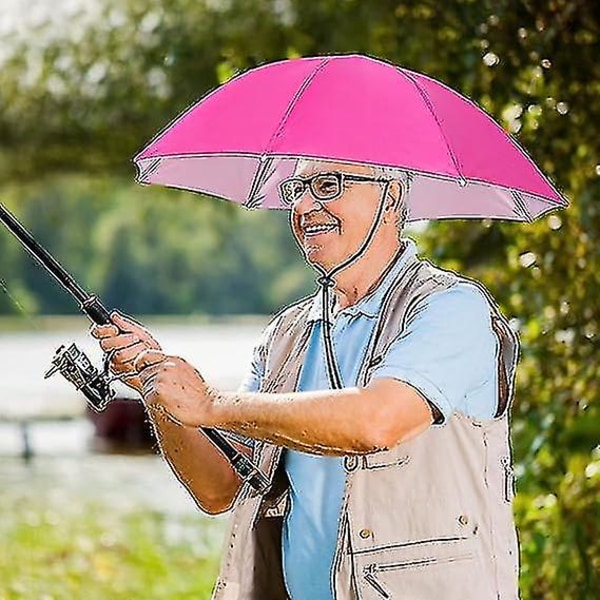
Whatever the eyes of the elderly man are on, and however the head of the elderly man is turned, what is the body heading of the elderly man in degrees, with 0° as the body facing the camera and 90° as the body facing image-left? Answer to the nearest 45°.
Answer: approximately 45°

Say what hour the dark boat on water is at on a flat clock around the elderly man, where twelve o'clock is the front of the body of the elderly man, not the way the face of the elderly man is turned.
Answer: The dark boat on water is roughly at 4 o'clock from the elderly man.
